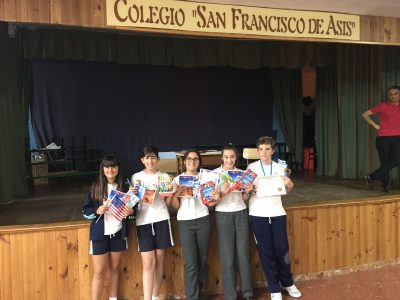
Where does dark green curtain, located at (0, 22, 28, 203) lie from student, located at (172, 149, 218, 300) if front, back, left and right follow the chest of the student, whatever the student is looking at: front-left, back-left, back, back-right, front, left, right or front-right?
back-right

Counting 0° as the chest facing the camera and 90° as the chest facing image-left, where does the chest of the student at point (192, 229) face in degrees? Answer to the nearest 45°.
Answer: approximately 0°

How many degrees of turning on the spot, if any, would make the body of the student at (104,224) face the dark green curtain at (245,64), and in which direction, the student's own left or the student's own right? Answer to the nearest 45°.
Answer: approximately 135° to the student's own left

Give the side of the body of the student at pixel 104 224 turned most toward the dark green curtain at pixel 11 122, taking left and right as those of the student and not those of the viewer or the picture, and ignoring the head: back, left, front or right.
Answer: back

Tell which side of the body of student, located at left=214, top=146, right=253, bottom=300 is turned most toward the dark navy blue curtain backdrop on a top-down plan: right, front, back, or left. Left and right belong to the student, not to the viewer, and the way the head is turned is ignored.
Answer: back

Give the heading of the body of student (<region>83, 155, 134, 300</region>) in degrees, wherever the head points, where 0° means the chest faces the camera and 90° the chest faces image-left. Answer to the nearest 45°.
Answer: approximately 0°
